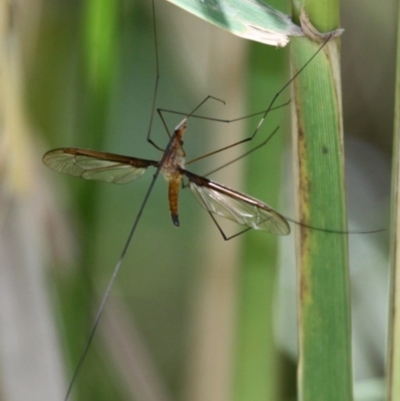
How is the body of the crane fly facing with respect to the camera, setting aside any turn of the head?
away from the camera
